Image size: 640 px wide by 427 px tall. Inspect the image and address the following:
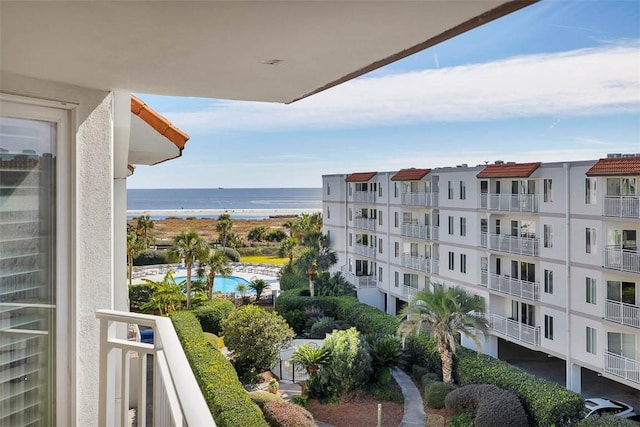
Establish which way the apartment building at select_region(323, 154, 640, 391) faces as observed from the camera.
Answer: facing the viewer and to the left of the viewer

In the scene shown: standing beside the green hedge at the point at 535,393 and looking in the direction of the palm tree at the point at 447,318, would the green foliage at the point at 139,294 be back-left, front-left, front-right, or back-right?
front-left

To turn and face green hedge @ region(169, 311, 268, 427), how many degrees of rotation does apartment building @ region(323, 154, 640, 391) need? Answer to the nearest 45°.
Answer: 0° — it already faces it

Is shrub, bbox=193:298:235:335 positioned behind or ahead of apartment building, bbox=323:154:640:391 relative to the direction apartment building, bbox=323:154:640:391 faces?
ahead

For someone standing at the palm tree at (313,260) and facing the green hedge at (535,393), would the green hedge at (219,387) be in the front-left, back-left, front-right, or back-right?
front-right

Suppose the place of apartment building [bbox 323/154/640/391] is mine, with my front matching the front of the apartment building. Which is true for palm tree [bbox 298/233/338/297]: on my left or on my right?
on my right

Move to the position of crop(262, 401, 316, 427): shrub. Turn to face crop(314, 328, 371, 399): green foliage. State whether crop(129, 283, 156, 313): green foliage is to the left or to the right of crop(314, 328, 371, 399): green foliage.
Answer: left

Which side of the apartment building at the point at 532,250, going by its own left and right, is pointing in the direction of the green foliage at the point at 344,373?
front

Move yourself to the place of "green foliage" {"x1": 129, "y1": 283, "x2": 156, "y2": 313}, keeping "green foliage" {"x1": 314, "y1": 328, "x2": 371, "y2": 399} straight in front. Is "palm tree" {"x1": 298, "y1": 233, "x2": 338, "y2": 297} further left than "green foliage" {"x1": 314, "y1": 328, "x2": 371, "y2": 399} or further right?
left

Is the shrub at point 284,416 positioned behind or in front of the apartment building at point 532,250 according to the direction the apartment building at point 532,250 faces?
in front

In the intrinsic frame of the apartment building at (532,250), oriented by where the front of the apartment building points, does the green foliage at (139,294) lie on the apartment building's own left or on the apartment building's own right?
on the apartment building's own right

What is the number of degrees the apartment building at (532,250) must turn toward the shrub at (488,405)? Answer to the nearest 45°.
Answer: approximately 45° to its left

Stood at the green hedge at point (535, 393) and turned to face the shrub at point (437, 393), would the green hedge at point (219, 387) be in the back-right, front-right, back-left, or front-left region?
front-left

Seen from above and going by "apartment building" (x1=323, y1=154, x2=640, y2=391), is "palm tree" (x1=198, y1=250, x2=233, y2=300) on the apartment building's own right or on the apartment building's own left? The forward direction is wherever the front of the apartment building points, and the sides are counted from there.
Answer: on the apartment building's own right

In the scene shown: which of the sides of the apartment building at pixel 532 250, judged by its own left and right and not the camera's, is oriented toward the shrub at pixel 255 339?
front
